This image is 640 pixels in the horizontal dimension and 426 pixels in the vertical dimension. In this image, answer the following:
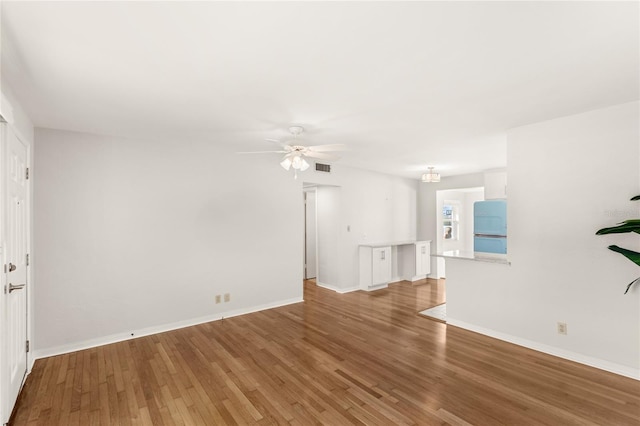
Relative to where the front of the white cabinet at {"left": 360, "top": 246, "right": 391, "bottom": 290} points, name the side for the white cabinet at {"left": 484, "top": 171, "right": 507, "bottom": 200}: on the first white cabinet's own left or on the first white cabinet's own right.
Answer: on the first white cabinet's own left

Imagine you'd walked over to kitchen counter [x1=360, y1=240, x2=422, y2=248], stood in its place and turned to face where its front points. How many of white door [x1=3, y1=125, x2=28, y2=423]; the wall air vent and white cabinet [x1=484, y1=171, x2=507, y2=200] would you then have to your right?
2

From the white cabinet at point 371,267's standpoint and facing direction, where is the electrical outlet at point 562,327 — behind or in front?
in front

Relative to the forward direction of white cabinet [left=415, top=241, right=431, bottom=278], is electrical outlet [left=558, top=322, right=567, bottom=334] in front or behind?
in front

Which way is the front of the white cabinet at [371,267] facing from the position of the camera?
facing the viewer and to the right of the viewer

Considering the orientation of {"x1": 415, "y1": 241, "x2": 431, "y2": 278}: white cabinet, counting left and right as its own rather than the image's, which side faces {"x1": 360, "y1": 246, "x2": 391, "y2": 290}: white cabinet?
right

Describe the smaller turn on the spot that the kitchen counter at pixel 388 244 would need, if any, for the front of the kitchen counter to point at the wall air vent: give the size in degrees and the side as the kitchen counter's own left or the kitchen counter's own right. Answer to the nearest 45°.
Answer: approximately 90° to the kitchen counter's own right

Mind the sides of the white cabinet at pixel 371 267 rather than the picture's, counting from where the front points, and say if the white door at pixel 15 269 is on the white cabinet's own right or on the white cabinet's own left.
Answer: on the white cabinet's own right

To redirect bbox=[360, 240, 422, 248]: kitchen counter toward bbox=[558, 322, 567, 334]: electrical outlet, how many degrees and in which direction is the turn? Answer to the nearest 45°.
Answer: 0° — it already faces it

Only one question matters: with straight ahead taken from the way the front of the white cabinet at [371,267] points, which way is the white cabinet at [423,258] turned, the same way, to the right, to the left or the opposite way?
the same way

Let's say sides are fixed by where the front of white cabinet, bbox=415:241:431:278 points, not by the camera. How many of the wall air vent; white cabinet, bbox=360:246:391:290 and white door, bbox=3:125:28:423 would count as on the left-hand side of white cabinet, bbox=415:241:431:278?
0

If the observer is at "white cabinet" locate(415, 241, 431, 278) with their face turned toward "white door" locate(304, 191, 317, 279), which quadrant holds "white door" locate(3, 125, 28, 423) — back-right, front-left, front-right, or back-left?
front-left

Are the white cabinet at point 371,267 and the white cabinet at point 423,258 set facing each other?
no

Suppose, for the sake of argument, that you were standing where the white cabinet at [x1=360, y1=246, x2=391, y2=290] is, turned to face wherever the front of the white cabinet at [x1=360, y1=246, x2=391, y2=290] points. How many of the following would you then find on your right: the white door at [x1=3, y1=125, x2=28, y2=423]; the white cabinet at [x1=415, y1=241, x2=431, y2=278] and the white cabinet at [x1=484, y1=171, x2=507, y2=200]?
1

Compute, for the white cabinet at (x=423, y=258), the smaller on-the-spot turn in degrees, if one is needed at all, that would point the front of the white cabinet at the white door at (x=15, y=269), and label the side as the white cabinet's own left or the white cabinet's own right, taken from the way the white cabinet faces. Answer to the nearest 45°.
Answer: approximately 90° to the white cabinet's own right

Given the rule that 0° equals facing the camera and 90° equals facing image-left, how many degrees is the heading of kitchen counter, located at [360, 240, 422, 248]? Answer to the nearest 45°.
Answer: approximately 315°

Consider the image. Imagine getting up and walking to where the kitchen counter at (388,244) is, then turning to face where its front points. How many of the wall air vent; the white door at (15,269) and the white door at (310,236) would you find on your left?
0

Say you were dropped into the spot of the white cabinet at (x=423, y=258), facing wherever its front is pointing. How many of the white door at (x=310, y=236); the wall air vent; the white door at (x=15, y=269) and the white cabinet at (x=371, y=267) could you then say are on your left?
0

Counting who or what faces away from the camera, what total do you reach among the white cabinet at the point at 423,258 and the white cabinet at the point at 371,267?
0

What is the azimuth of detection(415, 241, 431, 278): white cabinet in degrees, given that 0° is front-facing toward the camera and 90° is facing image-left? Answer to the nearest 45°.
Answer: approximately 315°
